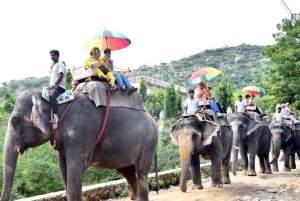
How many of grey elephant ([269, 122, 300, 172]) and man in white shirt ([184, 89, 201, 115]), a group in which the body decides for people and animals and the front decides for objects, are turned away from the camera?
0

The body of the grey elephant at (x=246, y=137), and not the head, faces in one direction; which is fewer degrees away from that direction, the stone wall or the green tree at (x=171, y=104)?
the stone wall

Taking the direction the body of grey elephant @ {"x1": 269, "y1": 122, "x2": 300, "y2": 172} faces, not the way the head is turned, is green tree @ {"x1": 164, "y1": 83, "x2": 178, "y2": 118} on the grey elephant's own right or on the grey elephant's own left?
on the grey elephant's own right

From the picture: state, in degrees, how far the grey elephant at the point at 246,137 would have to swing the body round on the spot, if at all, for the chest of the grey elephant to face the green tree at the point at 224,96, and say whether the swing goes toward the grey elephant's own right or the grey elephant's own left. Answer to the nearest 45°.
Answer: approximately 135° to the grey elephant's own right

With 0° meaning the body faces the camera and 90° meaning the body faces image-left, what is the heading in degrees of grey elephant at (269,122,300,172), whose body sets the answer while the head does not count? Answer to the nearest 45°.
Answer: approximately 45°

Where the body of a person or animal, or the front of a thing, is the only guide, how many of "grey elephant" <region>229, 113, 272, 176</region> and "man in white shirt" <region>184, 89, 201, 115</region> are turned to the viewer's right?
0

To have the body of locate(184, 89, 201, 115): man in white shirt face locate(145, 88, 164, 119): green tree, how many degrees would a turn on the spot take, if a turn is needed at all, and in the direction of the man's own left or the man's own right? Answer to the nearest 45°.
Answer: approximately 180°

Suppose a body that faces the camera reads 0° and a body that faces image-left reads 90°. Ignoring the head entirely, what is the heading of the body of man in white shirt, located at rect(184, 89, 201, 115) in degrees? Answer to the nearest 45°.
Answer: approximately 0°

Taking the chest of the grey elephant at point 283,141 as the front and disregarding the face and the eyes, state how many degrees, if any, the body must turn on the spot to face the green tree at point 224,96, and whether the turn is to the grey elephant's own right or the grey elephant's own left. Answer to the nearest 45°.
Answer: approximately 135° to the grey elephant's own right

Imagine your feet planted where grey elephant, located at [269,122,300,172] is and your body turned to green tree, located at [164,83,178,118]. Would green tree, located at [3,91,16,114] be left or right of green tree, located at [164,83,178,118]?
left
